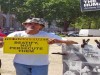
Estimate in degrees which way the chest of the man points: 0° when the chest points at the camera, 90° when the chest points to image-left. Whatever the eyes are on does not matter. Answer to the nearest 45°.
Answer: approximately 0°
